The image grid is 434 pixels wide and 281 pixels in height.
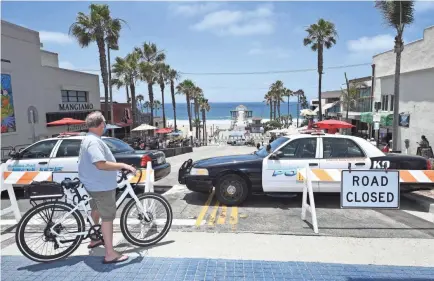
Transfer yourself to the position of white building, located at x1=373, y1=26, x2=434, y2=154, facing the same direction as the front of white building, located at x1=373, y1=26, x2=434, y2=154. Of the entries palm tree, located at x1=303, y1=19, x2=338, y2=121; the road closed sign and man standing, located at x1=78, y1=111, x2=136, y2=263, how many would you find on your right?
1

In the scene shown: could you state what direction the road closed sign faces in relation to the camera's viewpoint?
facing the viewer

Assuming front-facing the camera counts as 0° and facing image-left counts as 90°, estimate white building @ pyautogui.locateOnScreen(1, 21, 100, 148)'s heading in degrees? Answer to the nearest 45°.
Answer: approximately 315°

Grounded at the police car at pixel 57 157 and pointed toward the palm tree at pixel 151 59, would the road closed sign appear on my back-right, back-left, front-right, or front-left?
back-right

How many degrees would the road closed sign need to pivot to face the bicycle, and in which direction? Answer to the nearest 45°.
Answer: approximately 45° to its right

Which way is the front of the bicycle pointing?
to the viewer's right

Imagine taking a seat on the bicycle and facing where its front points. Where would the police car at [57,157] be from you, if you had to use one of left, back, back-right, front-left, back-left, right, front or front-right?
left

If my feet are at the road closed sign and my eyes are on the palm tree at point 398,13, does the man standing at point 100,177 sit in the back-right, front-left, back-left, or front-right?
back-left

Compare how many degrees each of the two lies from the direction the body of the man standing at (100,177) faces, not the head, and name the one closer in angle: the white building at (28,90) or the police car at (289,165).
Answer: the police car

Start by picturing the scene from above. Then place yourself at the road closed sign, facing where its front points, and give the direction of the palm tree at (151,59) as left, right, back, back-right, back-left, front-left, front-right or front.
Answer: back-right

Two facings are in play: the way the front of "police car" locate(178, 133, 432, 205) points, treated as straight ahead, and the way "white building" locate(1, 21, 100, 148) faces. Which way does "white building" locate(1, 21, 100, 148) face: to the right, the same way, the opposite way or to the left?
the opposite way

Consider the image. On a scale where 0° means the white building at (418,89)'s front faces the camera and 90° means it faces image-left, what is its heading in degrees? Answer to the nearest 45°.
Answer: approximately 45°

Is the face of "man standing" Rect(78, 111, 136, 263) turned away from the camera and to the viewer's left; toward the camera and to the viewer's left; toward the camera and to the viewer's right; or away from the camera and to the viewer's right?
away from the camera and to the viewer's right

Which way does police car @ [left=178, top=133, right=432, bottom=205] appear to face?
to the viewer's left

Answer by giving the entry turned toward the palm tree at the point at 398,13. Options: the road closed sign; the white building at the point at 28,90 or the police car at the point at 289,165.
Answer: the white building

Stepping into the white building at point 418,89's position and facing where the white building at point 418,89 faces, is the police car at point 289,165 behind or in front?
in front

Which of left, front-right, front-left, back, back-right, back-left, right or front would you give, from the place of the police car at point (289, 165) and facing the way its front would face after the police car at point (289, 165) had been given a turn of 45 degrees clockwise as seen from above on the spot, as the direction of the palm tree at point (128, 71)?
front

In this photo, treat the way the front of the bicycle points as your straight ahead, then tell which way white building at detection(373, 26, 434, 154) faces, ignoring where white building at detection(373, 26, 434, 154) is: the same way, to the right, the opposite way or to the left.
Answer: the opposite way

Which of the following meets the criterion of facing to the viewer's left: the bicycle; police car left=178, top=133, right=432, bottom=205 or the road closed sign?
the police car

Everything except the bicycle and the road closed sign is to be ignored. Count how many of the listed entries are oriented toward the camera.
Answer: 1
